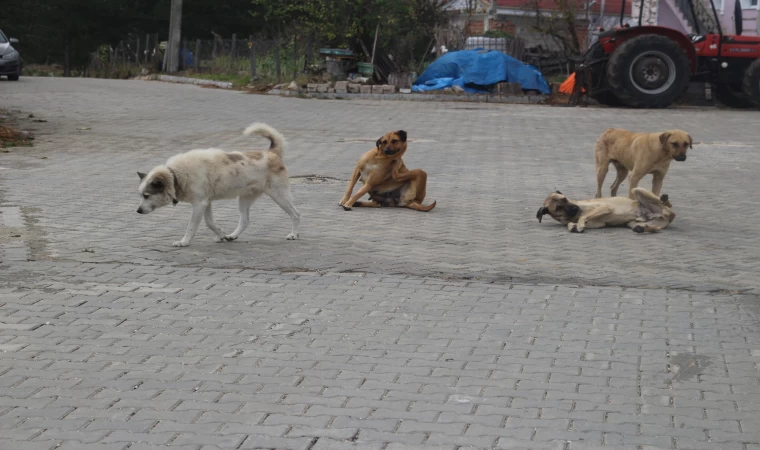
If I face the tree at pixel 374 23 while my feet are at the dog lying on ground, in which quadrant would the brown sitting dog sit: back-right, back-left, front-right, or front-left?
front-left

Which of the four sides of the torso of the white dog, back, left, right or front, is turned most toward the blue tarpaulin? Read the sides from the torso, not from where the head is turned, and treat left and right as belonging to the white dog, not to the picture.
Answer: right

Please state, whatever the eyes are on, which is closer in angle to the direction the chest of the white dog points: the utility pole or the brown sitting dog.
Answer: the utility pole

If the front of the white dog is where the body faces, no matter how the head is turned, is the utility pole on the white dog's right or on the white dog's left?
on the white dog's right

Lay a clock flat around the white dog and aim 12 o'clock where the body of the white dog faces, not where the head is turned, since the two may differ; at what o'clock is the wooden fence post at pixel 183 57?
The wooden fence post is roughly at 3 o'clock from the white dog.

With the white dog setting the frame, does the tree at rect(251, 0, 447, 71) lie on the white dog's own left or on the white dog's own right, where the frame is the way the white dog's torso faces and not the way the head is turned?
on the white dog's own right

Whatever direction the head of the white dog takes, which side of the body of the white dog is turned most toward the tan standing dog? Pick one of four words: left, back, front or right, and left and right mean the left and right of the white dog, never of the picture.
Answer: back

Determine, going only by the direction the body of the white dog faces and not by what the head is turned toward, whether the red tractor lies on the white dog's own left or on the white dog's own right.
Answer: on the white dog's own right

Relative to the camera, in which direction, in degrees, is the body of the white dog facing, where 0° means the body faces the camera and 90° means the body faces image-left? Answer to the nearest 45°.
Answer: approximately 90°

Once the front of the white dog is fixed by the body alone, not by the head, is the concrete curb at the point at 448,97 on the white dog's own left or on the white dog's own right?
on the white dog's own right

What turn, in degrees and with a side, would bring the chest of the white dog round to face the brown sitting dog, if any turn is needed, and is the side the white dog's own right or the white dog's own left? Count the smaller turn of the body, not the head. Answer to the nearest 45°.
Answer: approximately 135° to the white dog's own right
